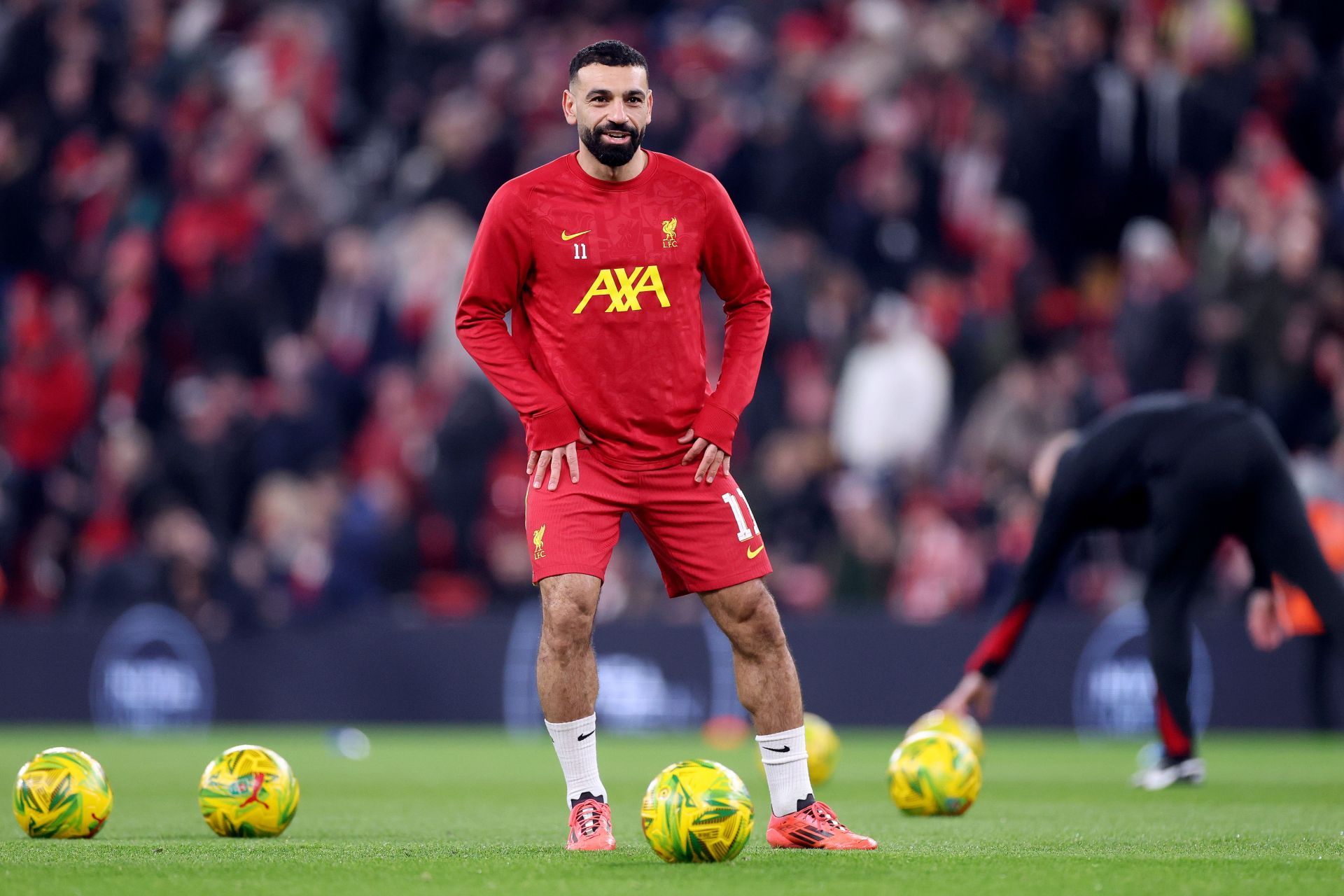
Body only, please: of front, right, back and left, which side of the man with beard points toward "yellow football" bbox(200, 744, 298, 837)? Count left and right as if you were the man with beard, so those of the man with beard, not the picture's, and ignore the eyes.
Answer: right

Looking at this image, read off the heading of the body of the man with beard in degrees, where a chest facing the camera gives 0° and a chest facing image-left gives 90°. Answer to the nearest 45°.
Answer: approximately 0°

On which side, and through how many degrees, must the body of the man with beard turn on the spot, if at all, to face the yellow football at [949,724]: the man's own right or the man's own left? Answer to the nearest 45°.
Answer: approximately 135° to the man's own left

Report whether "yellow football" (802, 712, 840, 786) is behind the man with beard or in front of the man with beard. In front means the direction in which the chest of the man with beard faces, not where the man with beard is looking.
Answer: behind

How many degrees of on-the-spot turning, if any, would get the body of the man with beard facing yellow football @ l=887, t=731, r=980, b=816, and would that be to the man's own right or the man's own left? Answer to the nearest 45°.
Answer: approximately 135° to the man's own left

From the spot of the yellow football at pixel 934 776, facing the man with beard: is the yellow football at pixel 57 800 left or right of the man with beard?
right

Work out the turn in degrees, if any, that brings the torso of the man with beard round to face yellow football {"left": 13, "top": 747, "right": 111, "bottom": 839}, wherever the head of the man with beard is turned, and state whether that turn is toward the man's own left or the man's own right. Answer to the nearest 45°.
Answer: approximately 90° to the man's own right

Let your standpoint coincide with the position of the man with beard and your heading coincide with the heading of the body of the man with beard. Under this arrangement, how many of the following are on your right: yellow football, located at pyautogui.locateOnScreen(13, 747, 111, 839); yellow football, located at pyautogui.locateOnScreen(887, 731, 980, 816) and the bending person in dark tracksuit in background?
1

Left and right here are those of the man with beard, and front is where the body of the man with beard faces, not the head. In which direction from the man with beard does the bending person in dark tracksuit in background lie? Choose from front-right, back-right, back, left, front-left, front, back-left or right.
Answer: back-left
